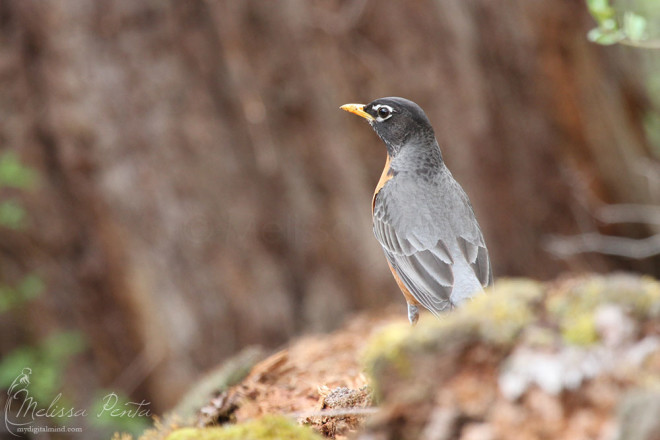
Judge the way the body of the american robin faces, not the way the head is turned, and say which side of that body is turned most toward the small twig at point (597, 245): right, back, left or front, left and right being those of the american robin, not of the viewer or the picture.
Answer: right

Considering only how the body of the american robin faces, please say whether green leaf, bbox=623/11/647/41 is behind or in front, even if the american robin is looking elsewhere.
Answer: behind

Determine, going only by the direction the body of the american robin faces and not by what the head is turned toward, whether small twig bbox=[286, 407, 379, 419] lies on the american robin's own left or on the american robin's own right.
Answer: on the american robin's own left

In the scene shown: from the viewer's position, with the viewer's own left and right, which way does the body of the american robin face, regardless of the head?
facing away from the viewer and to the left of the viewer

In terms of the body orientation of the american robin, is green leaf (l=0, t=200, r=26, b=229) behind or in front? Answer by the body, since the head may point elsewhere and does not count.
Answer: in front
